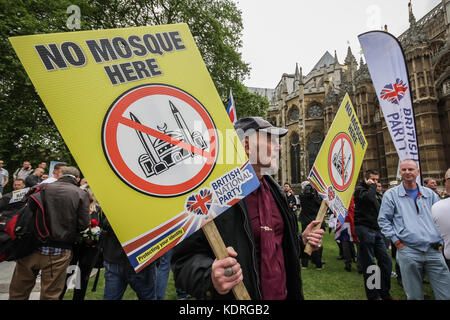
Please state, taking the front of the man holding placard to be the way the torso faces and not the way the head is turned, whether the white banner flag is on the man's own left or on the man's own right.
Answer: on the man's own left

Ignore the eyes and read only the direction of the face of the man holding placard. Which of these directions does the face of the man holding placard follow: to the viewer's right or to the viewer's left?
to the viewer's right

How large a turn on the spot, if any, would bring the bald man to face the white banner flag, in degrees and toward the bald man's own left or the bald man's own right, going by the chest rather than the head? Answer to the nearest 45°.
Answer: approximately 180°

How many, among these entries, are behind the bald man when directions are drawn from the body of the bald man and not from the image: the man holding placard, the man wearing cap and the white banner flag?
1

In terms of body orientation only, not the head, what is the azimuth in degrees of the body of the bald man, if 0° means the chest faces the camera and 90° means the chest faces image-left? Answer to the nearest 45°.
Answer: approximately 0°

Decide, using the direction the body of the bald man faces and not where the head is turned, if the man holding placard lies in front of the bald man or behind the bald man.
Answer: in front

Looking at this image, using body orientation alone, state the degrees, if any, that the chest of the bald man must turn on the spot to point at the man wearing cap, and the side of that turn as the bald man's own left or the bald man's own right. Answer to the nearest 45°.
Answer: approximately 45° to the bald man's own right
